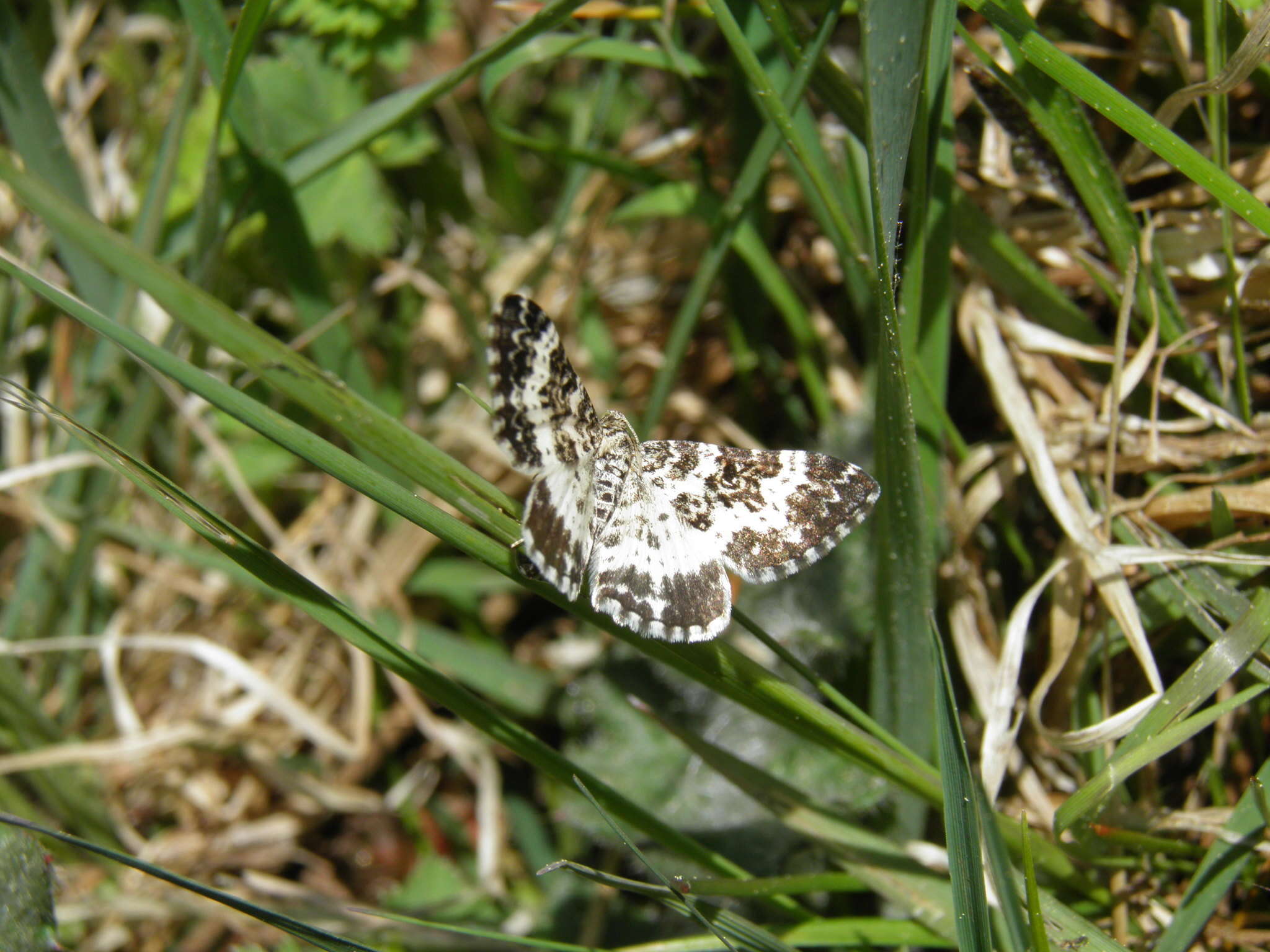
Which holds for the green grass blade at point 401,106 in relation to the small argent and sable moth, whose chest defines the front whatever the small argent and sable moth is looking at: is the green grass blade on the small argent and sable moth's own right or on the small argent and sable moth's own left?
on the small argent and sable moth's own left

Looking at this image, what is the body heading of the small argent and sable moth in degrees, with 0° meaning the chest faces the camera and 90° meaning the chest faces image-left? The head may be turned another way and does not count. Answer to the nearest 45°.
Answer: approximately 180°

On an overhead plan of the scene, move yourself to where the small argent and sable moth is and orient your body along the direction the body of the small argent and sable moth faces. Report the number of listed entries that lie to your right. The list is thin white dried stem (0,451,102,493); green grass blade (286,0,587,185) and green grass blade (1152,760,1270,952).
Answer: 1

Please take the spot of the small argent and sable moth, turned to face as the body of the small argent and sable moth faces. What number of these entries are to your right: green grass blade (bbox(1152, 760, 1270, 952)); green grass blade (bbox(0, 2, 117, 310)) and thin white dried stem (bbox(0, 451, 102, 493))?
1

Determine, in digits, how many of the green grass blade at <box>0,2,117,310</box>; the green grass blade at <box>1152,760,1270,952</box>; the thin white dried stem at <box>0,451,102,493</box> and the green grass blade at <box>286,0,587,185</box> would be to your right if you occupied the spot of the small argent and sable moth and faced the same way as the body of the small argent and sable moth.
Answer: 1
